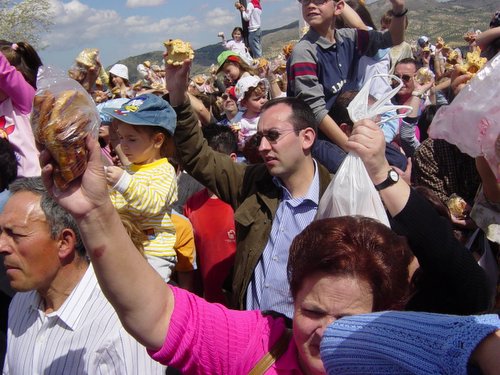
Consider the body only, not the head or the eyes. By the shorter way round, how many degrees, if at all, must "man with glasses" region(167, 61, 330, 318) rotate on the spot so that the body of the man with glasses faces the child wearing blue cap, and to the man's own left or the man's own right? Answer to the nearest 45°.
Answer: approximately 45° to the man's own right

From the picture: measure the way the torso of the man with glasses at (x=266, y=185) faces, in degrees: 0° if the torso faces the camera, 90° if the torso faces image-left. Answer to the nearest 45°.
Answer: approximately 45°
